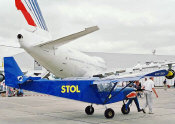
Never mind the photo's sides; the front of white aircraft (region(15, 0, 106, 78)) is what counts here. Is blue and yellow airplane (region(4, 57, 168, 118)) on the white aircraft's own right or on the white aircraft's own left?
on the white aircraft's own right

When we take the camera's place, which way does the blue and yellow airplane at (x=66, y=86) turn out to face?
facing away from the viewer and to the right of the viewer

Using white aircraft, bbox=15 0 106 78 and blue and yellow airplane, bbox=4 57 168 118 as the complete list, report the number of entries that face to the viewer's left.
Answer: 0

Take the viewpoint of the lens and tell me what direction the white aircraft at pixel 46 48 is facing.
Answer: facing away from the viewer and to the right of the viewer

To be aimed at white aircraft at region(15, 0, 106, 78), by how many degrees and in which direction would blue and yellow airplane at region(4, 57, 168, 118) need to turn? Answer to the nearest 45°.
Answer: approximately 45° to its left

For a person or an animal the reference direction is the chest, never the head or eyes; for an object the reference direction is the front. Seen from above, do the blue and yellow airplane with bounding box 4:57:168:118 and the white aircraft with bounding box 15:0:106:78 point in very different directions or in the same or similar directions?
same or similar directions
